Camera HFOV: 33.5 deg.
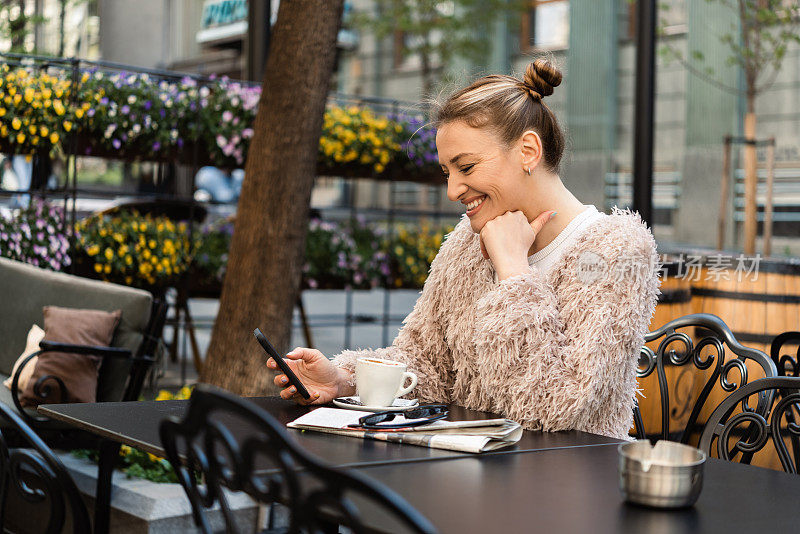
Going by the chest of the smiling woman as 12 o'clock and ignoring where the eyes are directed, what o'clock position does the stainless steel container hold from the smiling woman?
The stainless steel container is roughly at 10 o'clock from the smiling woman.

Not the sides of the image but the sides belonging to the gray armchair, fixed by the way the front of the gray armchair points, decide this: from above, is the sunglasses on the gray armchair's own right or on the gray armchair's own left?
on the gray armchair's own left

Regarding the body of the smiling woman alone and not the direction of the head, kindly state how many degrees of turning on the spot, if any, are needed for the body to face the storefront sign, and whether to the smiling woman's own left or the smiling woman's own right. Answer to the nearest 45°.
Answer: approximately 135° to the smiling woman's own right

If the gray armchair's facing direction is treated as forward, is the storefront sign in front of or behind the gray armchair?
behind

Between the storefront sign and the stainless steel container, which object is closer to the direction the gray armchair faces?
the stainless steel container

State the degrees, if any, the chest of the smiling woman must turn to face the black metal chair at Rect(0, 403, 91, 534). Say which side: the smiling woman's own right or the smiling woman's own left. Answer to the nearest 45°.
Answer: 0° — they already face it

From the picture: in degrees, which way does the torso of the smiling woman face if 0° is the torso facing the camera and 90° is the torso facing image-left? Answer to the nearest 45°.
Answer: approximately 45°
